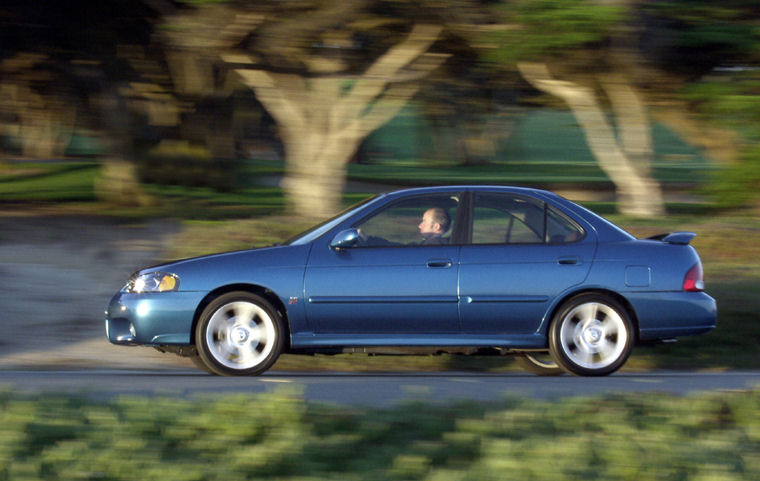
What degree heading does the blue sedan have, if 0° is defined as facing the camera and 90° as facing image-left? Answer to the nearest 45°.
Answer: approximately 90°

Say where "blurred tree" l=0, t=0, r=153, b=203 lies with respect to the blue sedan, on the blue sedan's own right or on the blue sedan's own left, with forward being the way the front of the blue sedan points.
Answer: on the blue sedan's own right

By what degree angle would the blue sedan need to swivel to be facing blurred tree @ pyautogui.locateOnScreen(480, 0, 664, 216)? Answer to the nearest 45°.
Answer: approximately 90° to its right

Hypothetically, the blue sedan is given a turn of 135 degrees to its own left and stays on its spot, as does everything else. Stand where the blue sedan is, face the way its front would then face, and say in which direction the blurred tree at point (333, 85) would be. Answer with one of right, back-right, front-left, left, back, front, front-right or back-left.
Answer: back-left

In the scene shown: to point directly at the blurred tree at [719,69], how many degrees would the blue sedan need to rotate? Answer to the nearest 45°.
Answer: approximately 135° to its right

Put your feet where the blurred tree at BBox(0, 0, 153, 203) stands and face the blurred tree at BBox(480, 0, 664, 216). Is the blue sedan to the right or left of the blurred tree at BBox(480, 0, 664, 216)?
right

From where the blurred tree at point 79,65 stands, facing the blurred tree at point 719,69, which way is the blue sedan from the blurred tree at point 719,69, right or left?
right
